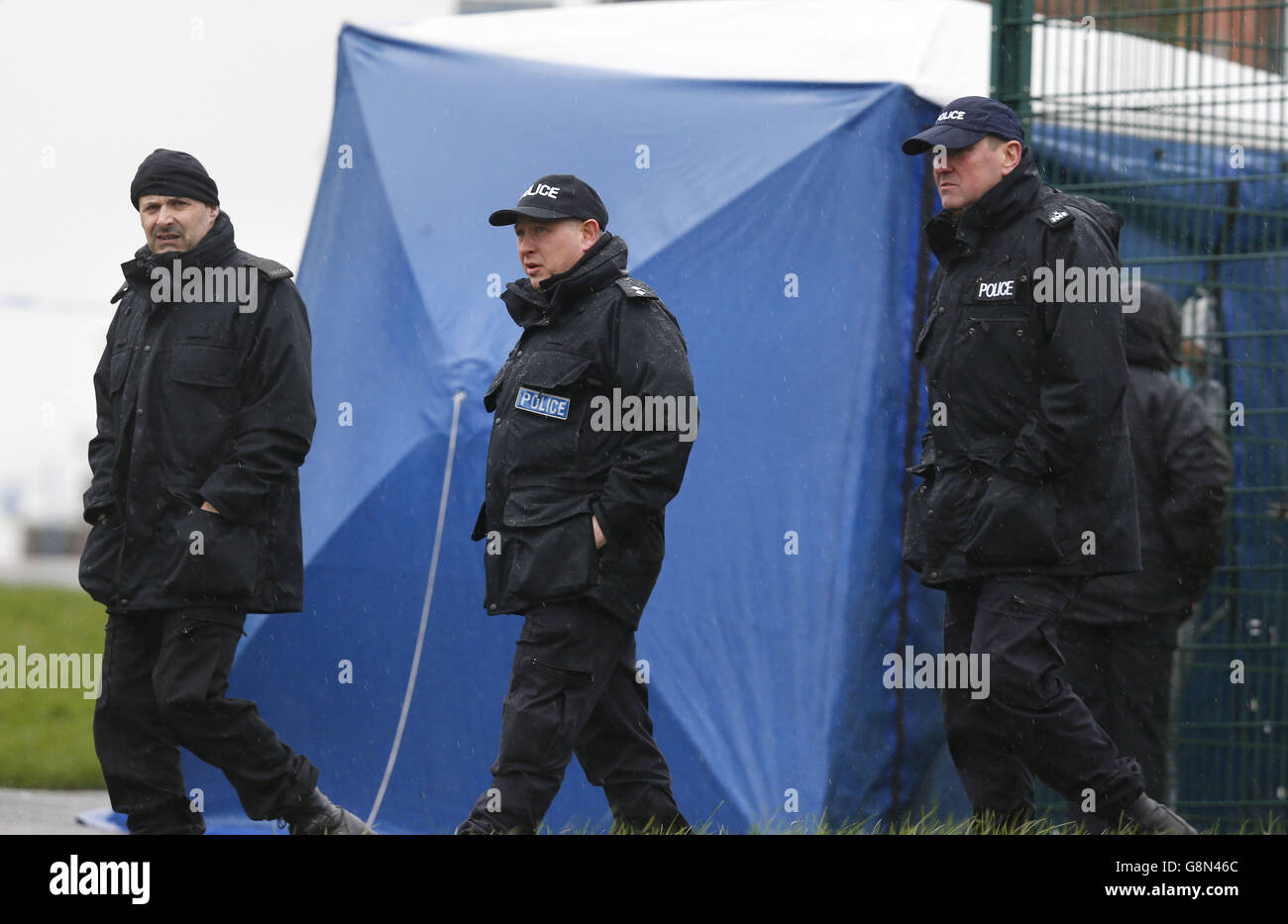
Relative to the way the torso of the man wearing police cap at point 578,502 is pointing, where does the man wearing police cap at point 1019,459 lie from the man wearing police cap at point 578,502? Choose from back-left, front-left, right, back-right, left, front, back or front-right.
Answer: back-left

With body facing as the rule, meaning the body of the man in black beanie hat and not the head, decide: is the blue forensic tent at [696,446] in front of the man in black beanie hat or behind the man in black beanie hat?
behind

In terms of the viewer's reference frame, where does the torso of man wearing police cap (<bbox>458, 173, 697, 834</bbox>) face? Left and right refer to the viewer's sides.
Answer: facing the viewer and to the left of the viewer

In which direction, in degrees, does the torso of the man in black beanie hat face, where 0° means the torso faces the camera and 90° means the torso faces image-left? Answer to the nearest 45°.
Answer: approximately 45°

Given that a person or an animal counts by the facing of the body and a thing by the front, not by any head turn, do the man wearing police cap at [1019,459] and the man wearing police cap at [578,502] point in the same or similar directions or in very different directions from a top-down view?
same or similar directions

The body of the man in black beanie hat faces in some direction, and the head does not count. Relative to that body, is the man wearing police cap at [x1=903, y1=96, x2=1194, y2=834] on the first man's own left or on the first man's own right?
on the first man's own left

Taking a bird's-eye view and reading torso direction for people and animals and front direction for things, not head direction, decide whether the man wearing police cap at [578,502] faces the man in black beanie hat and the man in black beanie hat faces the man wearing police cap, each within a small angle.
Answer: no

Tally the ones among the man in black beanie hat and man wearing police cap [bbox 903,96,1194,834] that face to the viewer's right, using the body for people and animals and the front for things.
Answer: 0

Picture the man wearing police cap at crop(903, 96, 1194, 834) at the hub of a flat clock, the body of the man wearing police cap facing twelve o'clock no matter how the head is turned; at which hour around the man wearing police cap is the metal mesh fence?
The metal mesh fence is roughly at 5 o'clock from the man wearing police cap.

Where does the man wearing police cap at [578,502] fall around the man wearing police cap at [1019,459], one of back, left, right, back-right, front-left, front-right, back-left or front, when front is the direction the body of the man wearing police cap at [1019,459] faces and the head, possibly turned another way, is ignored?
front-right

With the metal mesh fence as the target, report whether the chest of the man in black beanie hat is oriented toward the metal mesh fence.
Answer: no

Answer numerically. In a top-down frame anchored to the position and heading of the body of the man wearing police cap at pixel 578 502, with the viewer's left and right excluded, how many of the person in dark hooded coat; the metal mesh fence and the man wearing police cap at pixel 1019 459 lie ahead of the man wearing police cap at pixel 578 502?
0

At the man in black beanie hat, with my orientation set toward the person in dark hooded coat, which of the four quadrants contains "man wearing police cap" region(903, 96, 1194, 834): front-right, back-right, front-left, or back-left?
front-right

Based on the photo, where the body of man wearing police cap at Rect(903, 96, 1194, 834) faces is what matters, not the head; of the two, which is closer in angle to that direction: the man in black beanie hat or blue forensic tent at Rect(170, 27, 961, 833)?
the man in black beanie hat

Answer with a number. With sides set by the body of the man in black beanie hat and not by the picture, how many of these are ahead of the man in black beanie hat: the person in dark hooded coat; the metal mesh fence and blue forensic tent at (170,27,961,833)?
0

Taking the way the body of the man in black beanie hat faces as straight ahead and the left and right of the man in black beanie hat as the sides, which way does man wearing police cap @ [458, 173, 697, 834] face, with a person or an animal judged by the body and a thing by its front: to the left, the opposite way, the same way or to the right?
the same way

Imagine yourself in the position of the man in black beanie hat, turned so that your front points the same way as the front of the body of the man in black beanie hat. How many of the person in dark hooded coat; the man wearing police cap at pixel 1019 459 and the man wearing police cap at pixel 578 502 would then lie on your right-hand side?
0

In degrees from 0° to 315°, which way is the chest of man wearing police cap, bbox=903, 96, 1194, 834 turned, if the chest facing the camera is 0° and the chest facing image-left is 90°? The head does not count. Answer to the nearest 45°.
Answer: approximately 45°

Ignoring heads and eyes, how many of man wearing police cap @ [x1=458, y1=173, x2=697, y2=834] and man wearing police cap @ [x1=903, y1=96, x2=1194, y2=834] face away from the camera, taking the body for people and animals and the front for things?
0
